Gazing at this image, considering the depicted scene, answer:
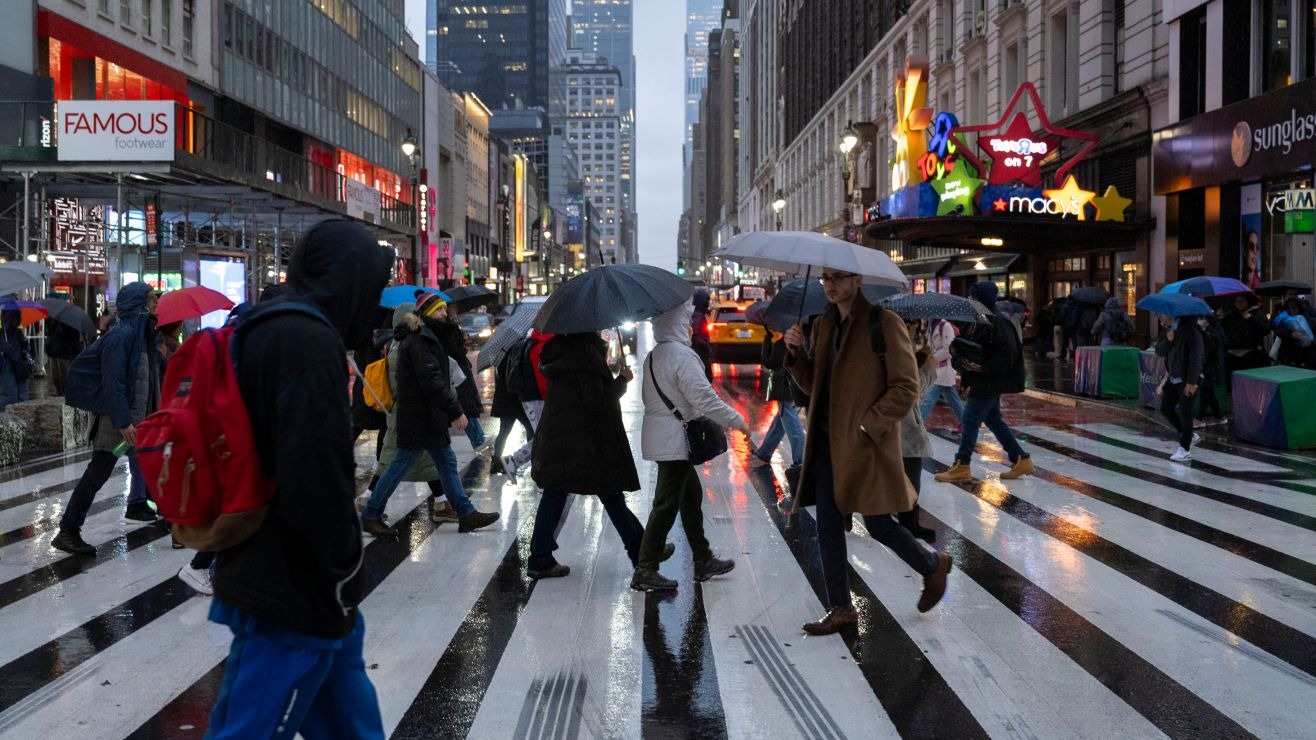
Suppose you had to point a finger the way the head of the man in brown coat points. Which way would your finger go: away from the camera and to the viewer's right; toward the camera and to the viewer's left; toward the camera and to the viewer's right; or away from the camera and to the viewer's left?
toward the camera and to the viewer's left

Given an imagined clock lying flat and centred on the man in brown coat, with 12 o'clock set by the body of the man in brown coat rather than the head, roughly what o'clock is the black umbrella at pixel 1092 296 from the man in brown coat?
The black umbrella is roughly at 5 o'clock from the man in brown coat.

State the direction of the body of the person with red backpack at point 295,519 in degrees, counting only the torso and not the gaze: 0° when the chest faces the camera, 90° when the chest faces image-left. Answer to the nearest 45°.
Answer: approximately 270°

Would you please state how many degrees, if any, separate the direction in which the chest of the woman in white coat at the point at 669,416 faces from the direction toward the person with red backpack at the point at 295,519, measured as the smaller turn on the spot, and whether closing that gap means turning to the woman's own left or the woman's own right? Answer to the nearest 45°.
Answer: approximately 90° to the woman's own right

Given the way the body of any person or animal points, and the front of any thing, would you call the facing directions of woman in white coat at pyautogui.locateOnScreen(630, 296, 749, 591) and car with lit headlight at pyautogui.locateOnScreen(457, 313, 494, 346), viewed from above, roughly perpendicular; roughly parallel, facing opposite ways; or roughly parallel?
roughly perpendicular

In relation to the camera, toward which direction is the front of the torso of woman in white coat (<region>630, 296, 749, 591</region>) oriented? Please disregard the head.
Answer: to the viewer's right

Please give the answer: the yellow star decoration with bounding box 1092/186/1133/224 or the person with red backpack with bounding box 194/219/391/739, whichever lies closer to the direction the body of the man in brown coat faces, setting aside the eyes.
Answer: the person with red backpack

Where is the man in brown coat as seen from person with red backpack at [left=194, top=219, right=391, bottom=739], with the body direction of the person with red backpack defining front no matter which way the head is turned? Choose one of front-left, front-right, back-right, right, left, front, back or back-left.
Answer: front-left

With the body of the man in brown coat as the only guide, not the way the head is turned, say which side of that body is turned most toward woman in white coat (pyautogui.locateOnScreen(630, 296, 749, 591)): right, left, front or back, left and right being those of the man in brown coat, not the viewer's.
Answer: right

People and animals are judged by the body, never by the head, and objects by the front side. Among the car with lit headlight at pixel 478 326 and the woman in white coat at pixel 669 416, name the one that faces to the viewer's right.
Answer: the woman in white coat
